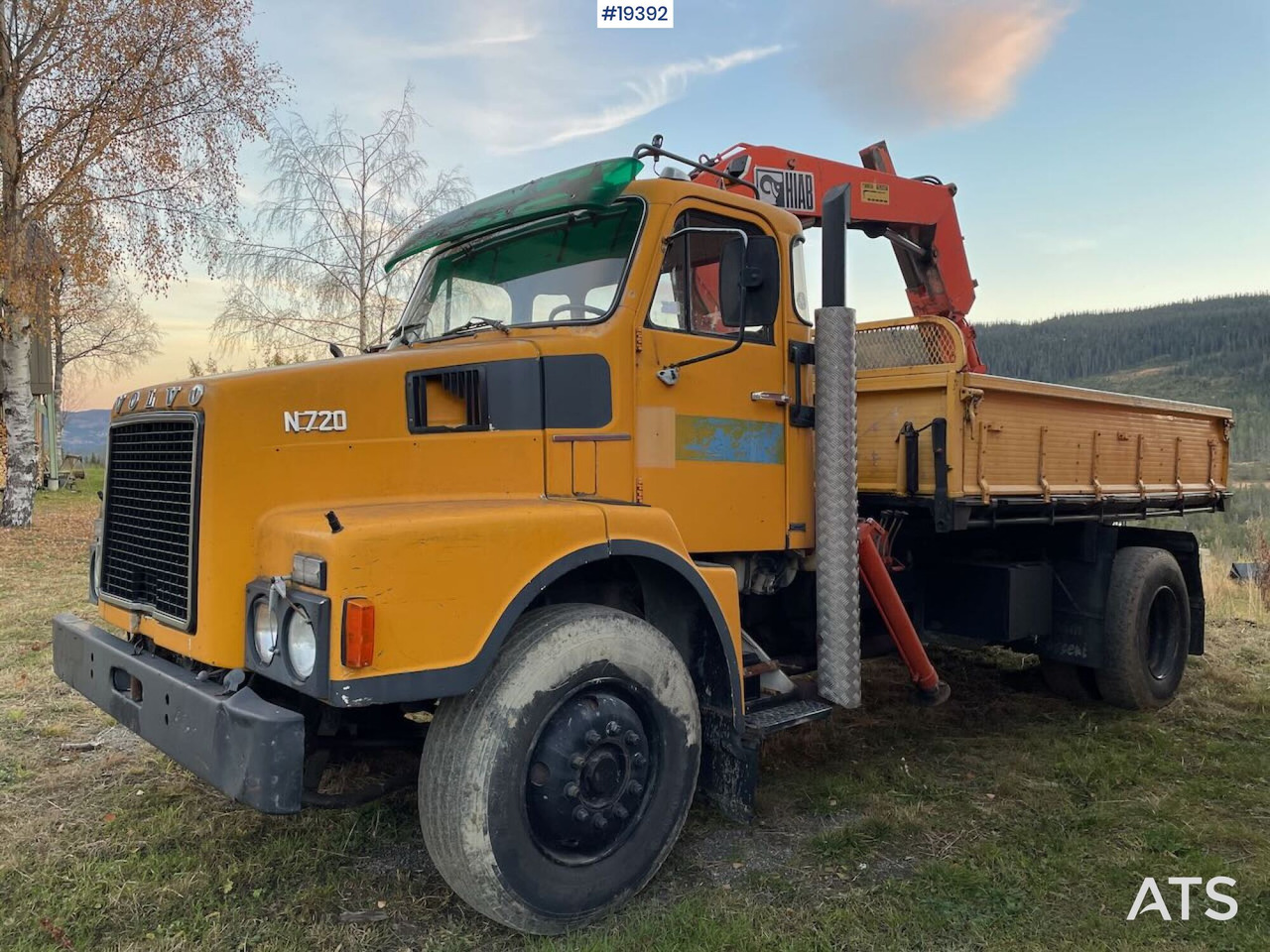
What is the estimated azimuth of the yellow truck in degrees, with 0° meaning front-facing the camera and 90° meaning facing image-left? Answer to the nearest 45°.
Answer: approximately 45°
